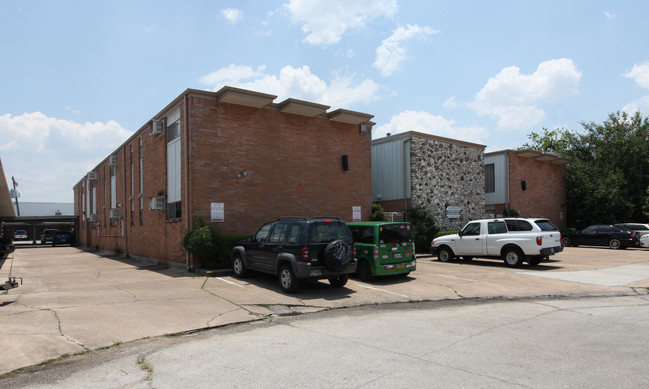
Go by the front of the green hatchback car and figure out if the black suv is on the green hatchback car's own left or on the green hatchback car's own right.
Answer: on the green hatchback car's own left

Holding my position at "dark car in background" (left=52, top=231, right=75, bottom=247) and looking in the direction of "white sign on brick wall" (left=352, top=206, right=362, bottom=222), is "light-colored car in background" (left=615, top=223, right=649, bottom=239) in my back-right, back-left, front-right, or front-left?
front-left

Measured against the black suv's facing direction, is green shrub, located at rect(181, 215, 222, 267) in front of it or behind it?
in front

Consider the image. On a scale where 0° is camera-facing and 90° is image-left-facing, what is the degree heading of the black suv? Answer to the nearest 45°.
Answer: approximately 135°

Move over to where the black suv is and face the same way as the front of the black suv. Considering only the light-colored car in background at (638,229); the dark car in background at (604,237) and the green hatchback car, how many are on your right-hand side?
3

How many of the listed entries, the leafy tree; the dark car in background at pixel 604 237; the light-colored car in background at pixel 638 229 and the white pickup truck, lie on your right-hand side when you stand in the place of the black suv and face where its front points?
4

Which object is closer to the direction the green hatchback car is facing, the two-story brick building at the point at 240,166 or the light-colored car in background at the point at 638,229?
the two-story brick building

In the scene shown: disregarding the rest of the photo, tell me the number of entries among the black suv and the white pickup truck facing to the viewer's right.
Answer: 0

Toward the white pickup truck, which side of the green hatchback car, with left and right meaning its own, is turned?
right

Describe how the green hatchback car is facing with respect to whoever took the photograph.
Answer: facing away from the viewer and to the left of the viewer

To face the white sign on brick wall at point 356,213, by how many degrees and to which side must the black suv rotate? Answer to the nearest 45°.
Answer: approximately 45° to its right

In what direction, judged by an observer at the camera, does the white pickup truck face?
facing away from the viewer and to the left of the viewer

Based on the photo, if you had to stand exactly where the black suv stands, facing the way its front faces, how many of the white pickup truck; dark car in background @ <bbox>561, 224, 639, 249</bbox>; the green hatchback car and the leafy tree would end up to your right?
4
